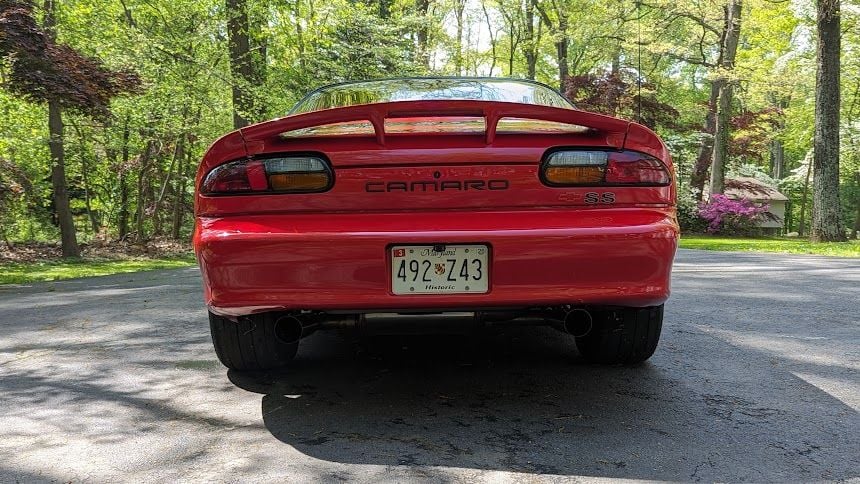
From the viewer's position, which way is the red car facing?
facing away from the viewer

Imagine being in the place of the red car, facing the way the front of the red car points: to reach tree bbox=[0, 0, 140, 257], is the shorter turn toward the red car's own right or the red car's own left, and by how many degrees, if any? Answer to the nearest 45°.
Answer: approximately 45° to the red car's own left

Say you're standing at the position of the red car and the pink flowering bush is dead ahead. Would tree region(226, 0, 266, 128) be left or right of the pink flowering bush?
left

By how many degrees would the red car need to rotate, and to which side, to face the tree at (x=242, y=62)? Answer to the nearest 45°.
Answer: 0° — it already faces it

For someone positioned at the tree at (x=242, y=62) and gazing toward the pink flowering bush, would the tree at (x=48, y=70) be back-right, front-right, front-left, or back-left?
back-right

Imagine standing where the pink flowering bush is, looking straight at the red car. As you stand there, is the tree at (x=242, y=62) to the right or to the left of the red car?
right

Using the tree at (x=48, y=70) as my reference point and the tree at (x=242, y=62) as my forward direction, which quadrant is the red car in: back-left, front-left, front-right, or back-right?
back-right

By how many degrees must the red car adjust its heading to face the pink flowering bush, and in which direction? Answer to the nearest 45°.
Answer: approximately 45° to its right
